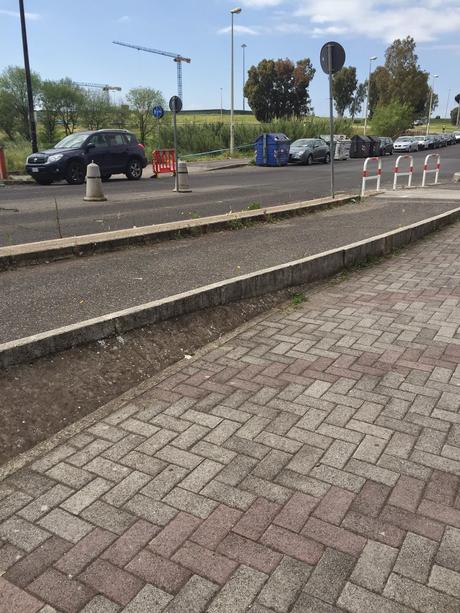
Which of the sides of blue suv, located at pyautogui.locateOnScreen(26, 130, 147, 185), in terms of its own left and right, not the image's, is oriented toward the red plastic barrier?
back

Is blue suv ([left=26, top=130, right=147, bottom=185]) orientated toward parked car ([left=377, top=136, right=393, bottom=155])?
no

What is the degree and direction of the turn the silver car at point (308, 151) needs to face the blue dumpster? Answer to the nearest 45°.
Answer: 0° — it already faces it

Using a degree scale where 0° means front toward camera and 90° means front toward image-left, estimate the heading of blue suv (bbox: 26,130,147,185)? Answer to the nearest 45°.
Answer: approximately 45°

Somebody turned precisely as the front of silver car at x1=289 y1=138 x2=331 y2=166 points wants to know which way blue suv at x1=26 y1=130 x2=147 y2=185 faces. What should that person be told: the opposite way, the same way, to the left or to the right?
the same way

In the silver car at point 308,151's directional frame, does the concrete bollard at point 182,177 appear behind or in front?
in front

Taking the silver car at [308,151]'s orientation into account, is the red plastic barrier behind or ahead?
ahead

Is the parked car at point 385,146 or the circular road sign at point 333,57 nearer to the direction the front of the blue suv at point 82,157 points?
the circular road sign

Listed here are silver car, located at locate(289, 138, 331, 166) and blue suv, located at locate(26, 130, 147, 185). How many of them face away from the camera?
0

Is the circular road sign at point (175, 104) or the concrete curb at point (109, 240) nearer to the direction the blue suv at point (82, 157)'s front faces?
the concrete curb

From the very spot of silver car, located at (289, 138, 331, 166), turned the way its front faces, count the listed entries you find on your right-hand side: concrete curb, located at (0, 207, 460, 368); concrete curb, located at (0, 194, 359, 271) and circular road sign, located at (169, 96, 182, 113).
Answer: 0

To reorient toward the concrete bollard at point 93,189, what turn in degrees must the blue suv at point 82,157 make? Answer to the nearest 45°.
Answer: approximately 45° to its left

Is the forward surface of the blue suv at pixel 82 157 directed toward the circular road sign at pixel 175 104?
no

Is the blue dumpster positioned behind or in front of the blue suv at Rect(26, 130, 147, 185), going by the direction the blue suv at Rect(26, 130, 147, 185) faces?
behind

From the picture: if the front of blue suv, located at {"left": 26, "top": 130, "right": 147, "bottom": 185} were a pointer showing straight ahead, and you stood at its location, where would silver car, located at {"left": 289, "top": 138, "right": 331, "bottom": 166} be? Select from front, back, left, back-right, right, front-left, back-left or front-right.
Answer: back
